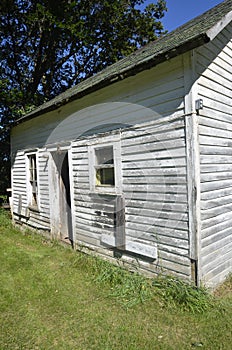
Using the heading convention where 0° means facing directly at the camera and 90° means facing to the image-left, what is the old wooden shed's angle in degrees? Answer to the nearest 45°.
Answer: approximately 45°

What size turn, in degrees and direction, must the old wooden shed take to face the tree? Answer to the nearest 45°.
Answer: approximately 135° to its right
